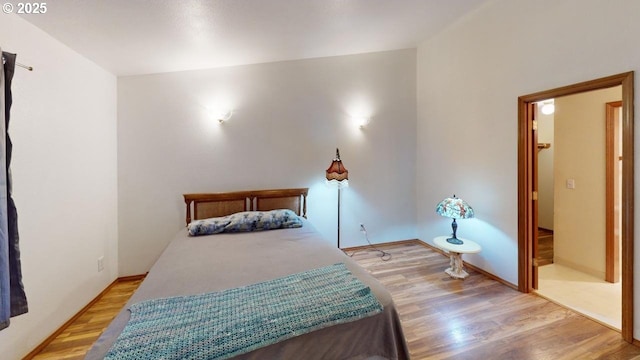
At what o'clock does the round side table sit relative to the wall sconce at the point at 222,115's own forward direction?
The round side table is roughly at 10 o'clock from the wall sconce.

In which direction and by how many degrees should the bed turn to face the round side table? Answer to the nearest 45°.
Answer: approximately 90° to its left

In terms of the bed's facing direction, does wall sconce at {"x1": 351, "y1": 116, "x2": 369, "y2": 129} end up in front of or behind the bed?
behind

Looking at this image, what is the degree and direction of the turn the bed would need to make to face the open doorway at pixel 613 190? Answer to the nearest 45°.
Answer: approximately 90° to its left

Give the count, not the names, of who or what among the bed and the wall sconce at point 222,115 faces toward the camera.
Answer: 2

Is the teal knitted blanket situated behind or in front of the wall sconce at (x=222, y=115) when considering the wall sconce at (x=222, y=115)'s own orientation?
in front

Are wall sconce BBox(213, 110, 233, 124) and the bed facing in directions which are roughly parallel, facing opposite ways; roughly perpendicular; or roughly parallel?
roughly parallel

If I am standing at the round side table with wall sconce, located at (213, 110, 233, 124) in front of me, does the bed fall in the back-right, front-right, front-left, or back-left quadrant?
front-left

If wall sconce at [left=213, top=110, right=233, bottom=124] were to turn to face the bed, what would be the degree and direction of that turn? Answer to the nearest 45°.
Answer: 0° — it already faces it

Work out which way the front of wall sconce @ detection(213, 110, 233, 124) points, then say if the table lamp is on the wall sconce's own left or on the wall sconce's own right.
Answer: on the wall sconce's own left

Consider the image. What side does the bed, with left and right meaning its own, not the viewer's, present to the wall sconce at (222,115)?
back

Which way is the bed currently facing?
toward the camera

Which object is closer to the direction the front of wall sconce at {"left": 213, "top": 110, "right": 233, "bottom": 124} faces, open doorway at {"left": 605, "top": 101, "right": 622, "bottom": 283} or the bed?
the bed

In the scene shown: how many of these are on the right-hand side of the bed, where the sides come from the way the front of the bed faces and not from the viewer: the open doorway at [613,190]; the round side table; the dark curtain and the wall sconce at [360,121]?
1

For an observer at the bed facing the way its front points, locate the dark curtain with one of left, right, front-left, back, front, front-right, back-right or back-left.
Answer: right

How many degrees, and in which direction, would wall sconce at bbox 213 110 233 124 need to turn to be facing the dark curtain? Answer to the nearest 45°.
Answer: approximately 45° to its right

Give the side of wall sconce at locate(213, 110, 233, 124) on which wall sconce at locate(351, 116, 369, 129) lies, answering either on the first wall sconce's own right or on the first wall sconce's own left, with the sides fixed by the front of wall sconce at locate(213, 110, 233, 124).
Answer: on the first wall sconce's own left
